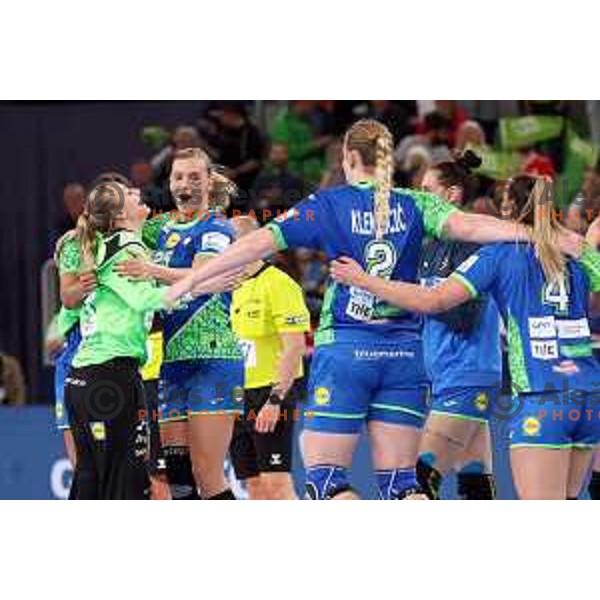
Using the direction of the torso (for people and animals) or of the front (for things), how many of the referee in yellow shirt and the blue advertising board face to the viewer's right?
0

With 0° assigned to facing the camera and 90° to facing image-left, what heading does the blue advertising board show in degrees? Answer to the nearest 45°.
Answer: approximately 0°

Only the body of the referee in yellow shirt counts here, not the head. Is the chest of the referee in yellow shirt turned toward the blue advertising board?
no

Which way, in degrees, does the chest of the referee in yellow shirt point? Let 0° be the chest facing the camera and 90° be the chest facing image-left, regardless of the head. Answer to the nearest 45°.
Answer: approximately 45°
